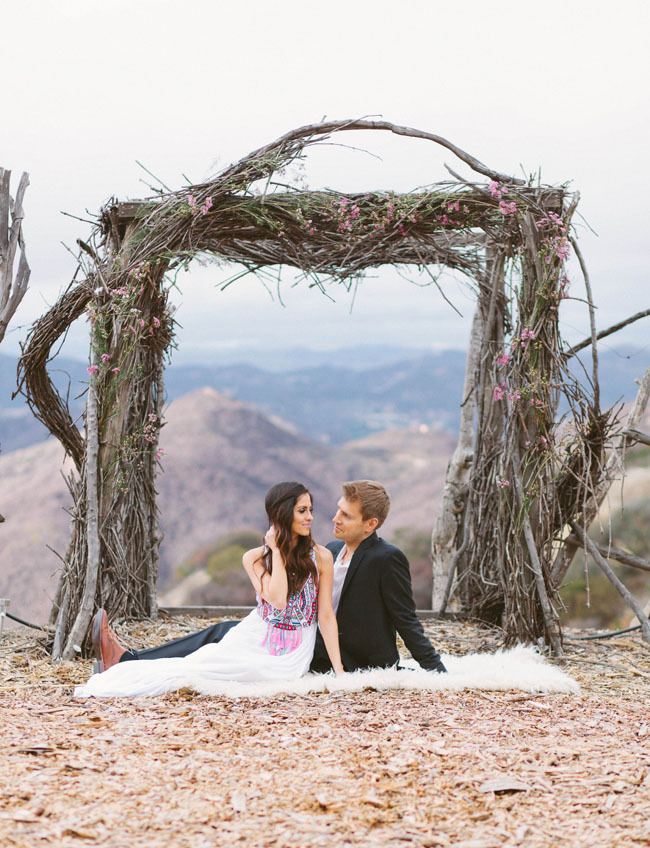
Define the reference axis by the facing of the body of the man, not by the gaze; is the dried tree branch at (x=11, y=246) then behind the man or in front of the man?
in front

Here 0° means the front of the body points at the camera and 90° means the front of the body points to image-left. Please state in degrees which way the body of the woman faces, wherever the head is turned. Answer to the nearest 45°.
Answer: approximately 0°

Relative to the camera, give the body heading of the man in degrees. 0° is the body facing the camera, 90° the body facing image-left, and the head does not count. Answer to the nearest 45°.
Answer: approximately 90°

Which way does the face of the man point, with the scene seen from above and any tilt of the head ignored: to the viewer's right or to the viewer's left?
to the viewer's left

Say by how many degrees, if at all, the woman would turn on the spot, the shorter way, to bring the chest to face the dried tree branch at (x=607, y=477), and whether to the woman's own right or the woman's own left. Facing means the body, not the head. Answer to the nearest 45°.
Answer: approximately 135° to the woman's own left
